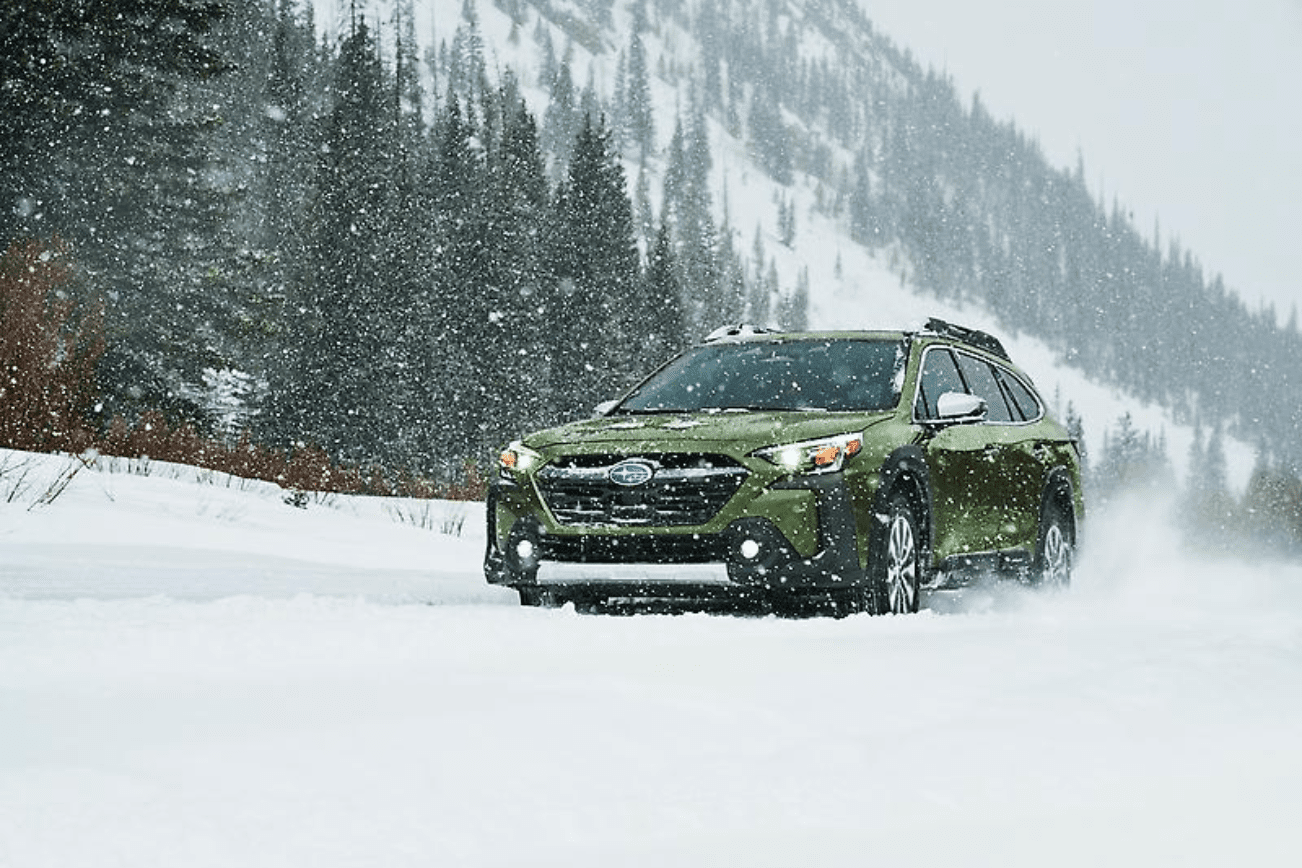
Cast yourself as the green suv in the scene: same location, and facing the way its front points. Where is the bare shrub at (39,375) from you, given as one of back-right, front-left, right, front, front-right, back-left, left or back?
right

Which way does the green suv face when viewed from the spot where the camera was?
facing the viewer and to the left of the viewer
